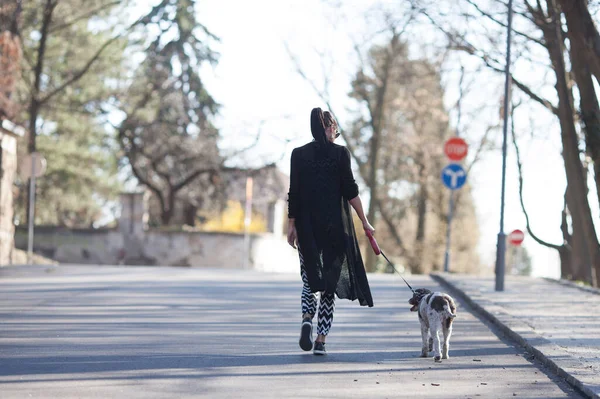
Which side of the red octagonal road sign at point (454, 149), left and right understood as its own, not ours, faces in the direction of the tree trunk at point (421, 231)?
back

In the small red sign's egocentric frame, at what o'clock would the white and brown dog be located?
The white and brown dog is roughly at 12 o'clock from the small red sign.

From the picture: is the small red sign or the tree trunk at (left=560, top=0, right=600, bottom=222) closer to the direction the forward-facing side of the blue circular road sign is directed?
the tree trunk

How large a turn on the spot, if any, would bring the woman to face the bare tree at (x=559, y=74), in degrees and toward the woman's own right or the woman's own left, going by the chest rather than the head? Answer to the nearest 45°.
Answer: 0° — they already face it

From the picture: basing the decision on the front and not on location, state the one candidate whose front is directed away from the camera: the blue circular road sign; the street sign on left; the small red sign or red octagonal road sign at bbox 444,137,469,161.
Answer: the street sign on left

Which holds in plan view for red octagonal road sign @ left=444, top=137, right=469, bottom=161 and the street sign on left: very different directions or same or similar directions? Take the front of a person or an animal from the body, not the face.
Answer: very different directions

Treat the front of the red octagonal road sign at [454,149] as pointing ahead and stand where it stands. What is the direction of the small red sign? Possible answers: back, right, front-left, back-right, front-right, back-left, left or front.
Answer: back

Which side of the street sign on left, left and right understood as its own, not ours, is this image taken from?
back

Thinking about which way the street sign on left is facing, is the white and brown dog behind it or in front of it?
behind

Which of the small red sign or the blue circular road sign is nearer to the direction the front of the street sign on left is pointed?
the small red sign

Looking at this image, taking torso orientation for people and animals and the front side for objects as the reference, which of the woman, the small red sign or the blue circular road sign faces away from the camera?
the woman

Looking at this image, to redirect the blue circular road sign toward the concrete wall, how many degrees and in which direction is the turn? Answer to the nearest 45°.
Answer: approximately 135° to its right

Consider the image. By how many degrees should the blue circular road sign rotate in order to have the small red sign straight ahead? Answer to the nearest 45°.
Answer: approximately 180°

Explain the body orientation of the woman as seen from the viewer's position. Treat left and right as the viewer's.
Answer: facing away from the viewer
